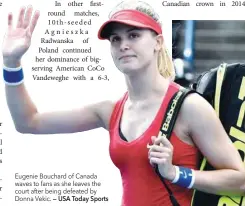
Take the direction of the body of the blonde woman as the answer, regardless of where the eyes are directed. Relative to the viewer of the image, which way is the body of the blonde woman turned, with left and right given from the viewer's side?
facing the viewer and to the left of the viewer
